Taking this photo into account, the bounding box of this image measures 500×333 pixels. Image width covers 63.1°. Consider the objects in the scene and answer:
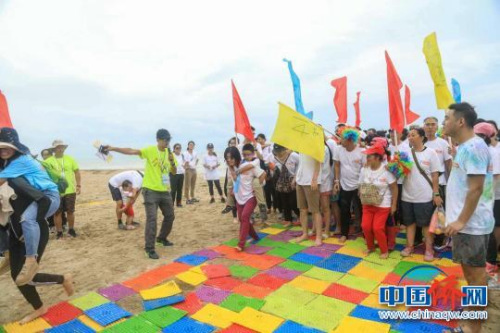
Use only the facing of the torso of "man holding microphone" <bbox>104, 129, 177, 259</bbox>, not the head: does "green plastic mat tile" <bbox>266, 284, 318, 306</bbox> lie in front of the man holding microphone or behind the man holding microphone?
in front

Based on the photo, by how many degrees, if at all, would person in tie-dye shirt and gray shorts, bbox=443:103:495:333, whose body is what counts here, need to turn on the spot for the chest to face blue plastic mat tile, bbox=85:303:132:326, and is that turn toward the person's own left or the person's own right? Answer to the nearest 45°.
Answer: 0° — they already face it

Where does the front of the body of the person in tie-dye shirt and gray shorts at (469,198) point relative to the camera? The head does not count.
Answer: to the viewer's left

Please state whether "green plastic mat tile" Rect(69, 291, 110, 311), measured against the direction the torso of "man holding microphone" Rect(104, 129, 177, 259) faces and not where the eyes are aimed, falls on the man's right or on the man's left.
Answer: on the man's right

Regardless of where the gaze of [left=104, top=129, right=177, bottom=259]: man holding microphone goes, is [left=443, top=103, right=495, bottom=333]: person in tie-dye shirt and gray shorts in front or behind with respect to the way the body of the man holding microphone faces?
in front

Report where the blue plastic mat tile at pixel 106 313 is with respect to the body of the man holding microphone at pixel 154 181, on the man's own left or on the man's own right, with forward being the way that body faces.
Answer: on the man's own right

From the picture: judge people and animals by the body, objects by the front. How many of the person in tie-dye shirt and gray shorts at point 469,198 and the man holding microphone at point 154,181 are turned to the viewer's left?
1

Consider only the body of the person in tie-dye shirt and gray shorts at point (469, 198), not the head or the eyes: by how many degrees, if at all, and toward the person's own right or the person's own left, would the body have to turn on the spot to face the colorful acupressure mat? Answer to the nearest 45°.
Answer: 0° — they already face it
